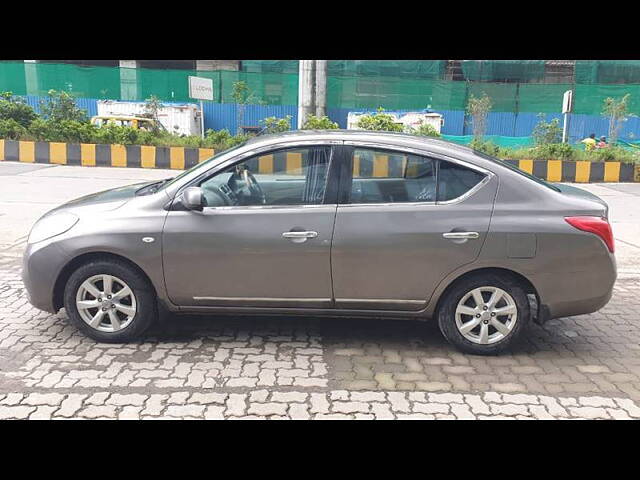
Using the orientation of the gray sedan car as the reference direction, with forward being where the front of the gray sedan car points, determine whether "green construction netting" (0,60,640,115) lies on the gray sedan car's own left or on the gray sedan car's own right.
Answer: on the gray sedan car's own right

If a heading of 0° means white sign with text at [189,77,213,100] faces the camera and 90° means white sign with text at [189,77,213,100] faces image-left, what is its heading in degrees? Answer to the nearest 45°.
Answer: approximately 0°

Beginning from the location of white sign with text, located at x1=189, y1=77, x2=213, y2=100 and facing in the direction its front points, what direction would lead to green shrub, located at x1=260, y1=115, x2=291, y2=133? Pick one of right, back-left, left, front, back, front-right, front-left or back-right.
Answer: front-left

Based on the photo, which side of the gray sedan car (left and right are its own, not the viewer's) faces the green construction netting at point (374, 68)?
right

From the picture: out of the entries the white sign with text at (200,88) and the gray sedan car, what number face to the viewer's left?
1

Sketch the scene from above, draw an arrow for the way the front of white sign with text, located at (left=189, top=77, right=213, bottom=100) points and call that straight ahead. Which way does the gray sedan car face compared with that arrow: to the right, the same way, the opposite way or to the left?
to the right

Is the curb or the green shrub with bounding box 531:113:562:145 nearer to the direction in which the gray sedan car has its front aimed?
the curb

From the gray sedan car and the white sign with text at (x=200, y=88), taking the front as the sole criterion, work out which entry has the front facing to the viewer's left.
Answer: the gray sedan car

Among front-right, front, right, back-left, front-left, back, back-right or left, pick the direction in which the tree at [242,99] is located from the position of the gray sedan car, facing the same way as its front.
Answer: right

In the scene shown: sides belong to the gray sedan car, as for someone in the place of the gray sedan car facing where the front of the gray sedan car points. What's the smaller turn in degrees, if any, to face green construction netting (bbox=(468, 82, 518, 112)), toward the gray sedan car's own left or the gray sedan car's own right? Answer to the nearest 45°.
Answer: approximately 90° to the gray sedan car's own right

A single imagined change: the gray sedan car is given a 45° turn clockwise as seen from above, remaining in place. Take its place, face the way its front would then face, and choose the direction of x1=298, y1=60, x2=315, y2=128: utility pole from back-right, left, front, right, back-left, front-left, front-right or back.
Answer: front-right

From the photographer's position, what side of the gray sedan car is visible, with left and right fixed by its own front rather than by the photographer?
left

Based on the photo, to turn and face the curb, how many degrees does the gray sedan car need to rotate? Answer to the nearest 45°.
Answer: approximately 45° to its right
